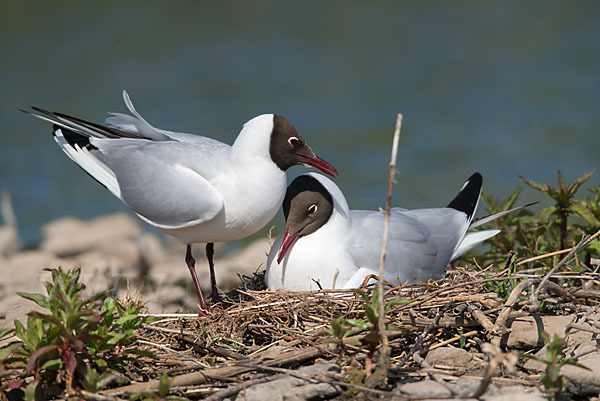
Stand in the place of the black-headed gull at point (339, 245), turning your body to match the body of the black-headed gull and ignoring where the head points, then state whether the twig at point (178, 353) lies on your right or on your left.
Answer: on your left

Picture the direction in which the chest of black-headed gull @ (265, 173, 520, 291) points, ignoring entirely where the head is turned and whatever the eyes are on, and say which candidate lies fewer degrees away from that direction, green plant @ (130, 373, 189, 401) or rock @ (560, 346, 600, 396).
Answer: the green plant

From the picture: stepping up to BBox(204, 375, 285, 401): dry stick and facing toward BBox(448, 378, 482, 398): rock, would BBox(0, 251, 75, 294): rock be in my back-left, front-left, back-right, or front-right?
back-left

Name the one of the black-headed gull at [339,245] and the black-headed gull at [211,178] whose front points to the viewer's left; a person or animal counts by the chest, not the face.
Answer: the black-headed gull at [339,245]

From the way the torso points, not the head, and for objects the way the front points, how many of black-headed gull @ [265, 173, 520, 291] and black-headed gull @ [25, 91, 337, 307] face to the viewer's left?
1

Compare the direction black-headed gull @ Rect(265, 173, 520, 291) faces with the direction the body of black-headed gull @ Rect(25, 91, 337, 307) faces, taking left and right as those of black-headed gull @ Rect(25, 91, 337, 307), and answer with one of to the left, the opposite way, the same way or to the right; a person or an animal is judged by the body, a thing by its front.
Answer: the opposite way

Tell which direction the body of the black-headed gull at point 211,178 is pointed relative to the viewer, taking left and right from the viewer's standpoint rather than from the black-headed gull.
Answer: facing to the right of the viewer

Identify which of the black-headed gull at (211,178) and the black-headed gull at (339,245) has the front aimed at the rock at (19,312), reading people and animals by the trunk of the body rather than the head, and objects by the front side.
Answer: the black-headed gull at (339,245)

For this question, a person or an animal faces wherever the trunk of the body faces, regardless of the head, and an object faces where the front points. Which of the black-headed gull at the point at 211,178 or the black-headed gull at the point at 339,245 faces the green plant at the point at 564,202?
the black-headed gull at the point at 211,178

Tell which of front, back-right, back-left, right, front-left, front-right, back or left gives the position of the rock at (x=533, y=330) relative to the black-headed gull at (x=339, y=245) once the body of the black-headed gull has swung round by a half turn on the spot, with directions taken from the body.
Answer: front-right

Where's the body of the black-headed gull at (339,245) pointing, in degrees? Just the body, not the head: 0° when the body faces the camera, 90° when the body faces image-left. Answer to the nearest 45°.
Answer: approximately 90°

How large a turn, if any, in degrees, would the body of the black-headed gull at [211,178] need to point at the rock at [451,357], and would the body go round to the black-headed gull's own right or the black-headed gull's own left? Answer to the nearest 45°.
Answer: approximately 45° to the black-headed gull's own right

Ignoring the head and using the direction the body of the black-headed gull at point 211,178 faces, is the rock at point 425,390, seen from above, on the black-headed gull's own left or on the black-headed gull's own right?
on the black-headed gull's own right
